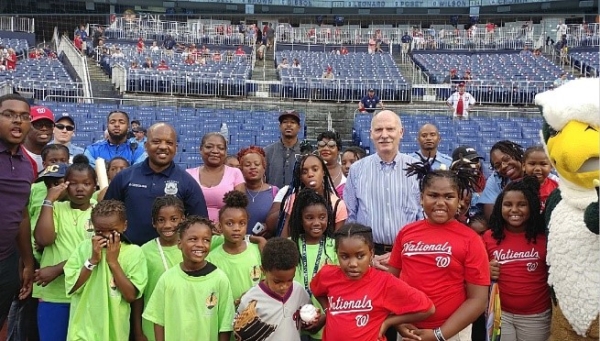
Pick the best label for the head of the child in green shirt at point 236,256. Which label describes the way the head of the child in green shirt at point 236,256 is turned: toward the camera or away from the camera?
toward the camera

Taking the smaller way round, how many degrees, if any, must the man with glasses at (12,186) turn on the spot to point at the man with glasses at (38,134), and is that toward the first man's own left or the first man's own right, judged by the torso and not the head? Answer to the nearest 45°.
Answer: approximately 180°

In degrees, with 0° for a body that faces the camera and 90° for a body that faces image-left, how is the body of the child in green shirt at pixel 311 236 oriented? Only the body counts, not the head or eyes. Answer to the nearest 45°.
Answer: approximately 0°

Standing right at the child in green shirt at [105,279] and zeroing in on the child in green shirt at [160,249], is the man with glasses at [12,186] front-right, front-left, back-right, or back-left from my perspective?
back-left

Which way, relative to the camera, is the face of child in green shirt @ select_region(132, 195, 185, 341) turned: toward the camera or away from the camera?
toward the camera

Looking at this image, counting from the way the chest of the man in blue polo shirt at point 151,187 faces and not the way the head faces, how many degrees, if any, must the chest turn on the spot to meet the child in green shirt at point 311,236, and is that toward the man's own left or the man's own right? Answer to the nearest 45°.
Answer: approximately 45° to the man's own left

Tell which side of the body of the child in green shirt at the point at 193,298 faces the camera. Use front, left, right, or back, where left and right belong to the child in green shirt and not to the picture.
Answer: front

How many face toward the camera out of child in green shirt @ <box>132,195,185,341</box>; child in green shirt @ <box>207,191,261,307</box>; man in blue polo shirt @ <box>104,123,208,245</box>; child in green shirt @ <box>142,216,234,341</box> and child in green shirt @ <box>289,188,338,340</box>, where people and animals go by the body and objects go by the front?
5

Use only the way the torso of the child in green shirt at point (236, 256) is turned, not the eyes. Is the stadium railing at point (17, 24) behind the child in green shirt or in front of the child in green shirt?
behind

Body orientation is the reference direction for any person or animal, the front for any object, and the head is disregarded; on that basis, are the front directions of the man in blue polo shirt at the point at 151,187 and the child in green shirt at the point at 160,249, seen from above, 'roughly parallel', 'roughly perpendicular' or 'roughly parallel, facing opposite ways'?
roughly parallel

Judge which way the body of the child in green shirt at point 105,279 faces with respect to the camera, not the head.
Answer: toward the camera

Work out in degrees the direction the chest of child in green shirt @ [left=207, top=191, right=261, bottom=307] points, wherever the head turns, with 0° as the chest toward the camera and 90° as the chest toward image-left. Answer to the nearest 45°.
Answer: approximately 0°

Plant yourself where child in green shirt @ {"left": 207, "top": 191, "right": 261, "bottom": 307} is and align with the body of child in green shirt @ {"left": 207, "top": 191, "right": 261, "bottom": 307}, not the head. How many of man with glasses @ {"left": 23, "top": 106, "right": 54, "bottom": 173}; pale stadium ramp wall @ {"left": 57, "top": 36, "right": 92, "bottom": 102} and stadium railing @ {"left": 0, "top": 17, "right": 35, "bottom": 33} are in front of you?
0

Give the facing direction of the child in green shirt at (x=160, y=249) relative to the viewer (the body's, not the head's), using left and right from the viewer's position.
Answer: facing the viewer

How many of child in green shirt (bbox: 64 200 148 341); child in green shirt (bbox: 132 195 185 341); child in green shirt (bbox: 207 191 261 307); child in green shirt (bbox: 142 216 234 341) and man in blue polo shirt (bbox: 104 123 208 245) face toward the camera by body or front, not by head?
5
